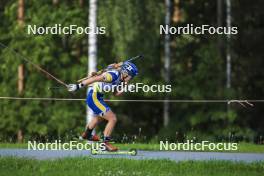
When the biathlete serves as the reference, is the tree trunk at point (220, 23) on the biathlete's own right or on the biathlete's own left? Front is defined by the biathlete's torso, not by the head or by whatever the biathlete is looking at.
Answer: on the biathlete's own left

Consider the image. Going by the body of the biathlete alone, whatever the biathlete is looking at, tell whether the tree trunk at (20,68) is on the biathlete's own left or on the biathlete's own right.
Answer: on the biathlete's own left

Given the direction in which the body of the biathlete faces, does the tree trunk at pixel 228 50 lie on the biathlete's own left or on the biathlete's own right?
on the biathlete's own left

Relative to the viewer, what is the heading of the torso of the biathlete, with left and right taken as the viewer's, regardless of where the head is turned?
facing to the right of the viewer

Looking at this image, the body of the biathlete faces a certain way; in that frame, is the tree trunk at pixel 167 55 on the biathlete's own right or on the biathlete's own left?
on the biathlete's own left
